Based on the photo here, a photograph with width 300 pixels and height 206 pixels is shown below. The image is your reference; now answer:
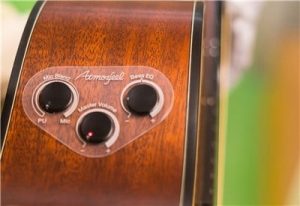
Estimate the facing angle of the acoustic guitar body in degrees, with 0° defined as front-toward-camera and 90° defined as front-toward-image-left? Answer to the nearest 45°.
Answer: approximately 270°
